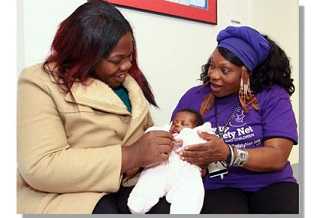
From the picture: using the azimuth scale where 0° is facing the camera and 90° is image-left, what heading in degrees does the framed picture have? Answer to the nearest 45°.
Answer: approximately 315°

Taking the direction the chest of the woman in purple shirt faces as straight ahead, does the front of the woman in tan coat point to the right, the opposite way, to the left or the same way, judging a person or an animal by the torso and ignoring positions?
to the left

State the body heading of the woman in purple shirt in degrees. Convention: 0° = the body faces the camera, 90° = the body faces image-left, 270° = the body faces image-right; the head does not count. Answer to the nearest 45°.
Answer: approximately 45°

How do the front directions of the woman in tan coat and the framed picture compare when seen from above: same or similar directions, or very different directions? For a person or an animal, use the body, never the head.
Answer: same or similar directions

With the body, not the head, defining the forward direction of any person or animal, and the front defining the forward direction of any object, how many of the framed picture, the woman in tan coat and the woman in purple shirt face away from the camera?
0

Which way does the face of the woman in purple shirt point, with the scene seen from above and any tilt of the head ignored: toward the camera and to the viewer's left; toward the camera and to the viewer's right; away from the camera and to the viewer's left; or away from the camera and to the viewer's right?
toward the camera and to the viewer's left

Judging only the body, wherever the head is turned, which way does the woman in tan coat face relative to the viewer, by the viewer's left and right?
facing the viewer and to the right of the viewer

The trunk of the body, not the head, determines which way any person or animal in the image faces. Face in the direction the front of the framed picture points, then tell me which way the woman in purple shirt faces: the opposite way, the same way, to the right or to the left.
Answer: to the right
